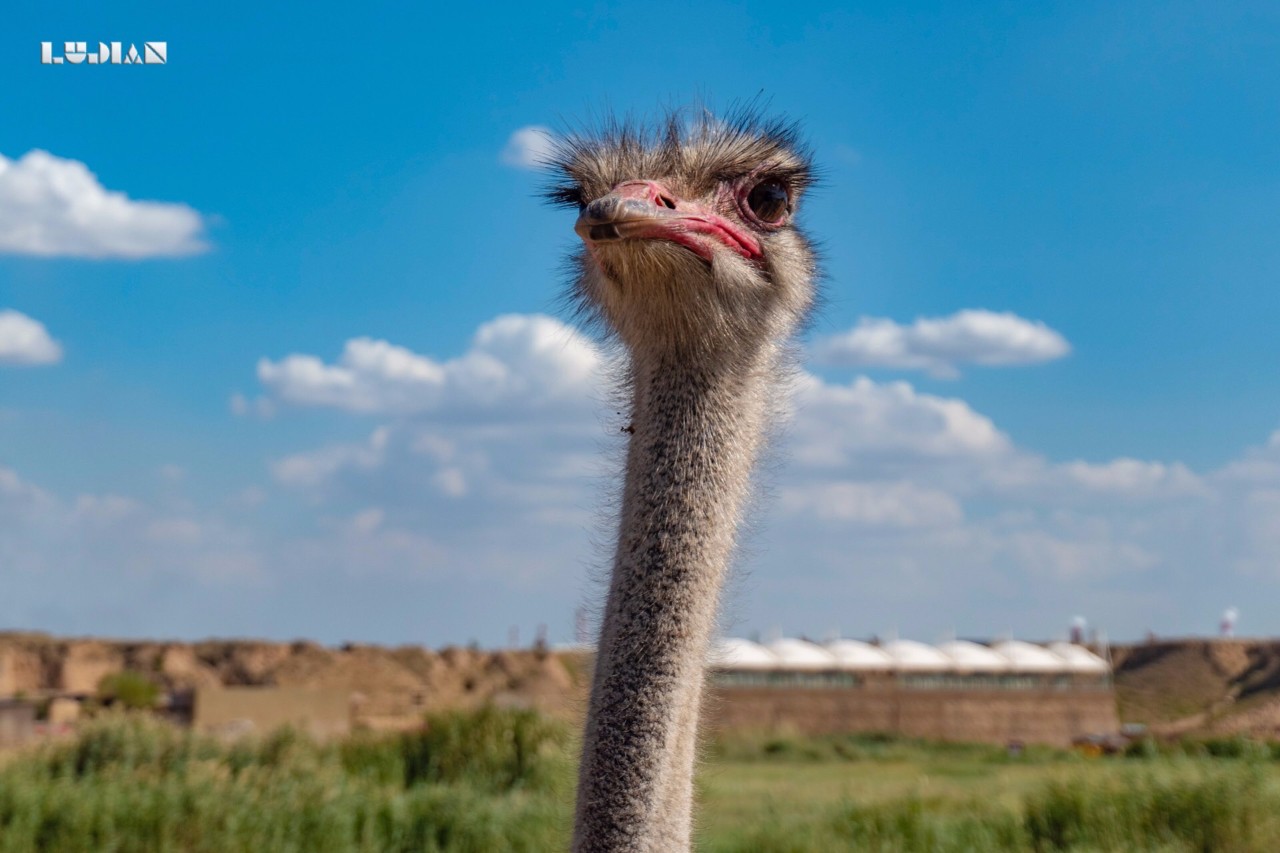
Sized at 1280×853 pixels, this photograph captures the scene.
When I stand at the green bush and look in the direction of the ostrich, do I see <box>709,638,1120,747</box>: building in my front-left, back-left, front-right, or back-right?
front-left

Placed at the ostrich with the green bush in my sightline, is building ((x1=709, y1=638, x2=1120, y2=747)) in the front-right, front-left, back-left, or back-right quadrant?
front-right
